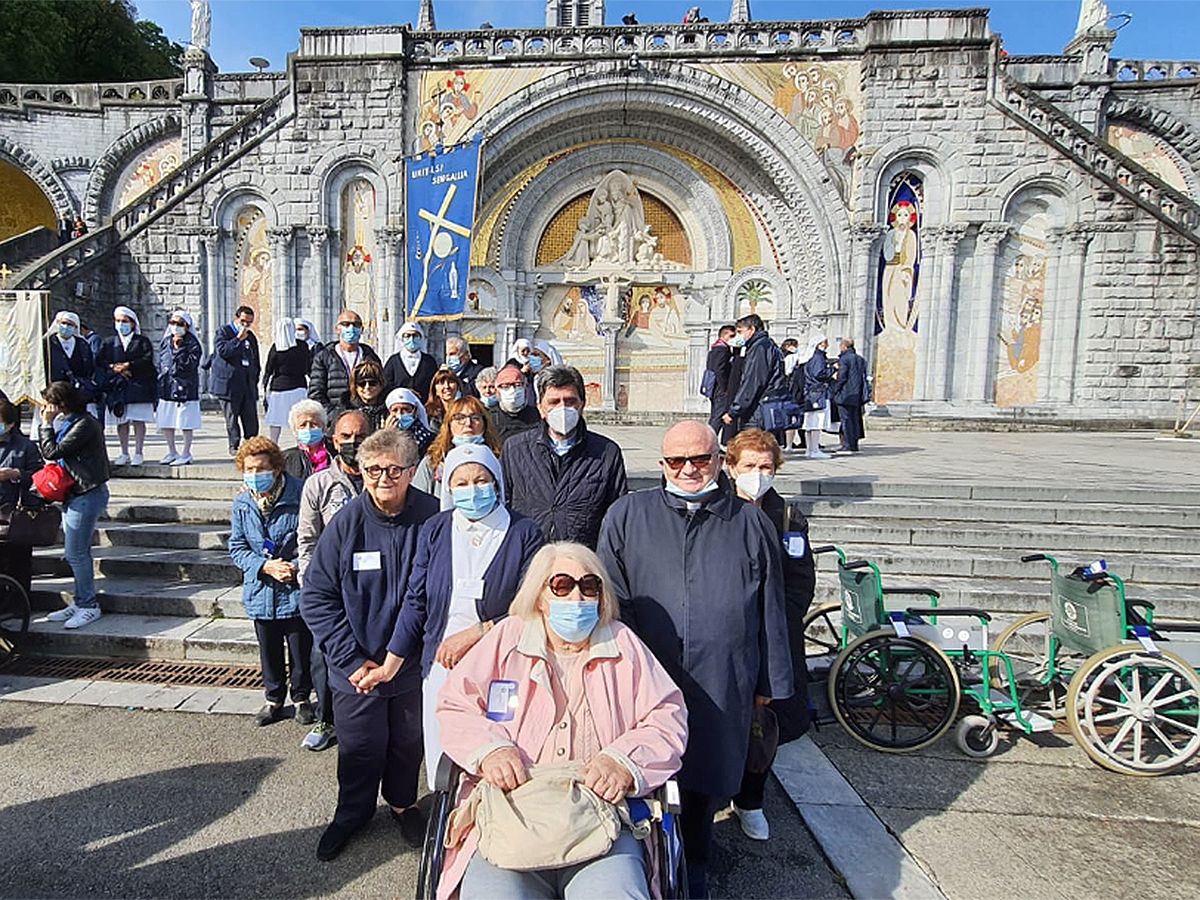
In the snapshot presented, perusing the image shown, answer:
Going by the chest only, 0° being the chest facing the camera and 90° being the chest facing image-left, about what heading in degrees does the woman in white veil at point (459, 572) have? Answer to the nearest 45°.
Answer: approximately 0°

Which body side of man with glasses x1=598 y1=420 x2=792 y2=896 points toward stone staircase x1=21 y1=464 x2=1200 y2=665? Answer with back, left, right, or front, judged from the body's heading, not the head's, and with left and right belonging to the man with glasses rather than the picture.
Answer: back

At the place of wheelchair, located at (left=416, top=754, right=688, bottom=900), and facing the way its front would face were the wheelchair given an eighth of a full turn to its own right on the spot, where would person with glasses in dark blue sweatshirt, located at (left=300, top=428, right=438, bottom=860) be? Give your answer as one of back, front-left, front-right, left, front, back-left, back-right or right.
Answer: right

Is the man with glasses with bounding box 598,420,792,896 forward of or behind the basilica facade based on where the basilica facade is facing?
forward

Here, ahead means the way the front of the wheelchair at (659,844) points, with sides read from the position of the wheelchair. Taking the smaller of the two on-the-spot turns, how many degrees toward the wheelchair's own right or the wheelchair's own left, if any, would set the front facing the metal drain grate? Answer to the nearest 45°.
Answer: approximately 135° to the wheelchair's own right

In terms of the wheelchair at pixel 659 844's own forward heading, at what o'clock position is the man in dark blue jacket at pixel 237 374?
The man in dark blue jacket is roughly at 5 o'clock from the wheelchair.

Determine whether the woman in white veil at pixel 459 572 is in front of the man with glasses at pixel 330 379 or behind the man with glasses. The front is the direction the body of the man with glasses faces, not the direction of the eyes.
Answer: in front

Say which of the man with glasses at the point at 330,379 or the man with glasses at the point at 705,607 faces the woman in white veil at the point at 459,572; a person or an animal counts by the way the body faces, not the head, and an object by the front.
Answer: the man with glasses at the point at 330,379

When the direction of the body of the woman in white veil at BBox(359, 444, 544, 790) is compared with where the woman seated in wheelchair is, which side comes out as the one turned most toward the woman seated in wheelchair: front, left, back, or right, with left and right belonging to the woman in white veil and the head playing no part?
front
